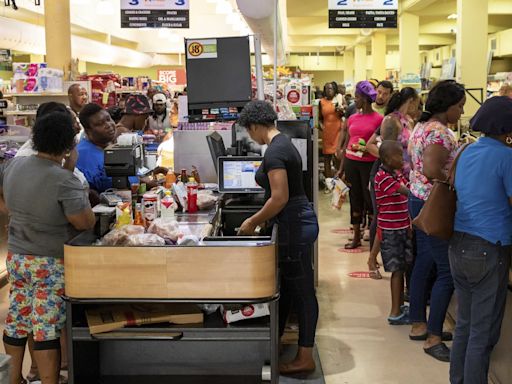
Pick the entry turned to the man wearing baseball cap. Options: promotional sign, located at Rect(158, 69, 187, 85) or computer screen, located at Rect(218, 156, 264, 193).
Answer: the promotional sign

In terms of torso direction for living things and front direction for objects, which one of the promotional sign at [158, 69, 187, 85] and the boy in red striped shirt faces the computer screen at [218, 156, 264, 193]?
the promotional sign

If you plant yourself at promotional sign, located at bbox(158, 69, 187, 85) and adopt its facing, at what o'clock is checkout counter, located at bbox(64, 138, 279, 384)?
The checkout counter is roughly at 12 o'clock from the promotional sign.

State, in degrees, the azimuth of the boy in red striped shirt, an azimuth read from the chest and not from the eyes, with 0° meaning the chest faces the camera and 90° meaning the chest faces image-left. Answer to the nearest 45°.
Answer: approximately 270°

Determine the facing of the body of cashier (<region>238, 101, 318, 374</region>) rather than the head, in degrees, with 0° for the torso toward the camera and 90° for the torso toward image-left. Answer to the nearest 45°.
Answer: approximately 90°

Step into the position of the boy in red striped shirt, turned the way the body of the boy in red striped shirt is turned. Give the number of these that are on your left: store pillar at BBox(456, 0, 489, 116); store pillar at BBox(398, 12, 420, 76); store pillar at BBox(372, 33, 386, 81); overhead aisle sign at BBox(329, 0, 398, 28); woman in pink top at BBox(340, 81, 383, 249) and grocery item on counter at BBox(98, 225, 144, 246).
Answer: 5

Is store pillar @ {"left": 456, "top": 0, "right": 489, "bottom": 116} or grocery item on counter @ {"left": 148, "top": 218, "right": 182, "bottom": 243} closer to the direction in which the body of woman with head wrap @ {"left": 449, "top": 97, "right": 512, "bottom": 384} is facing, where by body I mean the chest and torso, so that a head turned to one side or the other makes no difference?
the store pillar

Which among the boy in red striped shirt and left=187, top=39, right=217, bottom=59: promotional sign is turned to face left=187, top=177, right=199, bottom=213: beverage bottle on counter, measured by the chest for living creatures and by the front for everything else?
the promotional sign

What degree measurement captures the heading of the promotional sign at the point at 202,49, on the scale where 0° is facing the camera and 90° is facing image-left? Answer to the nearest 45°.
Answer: approximately 0°
